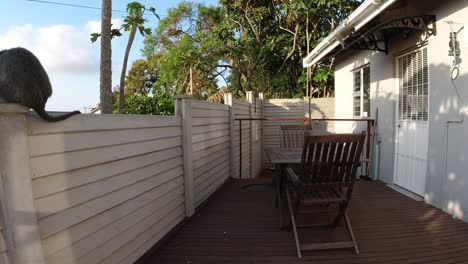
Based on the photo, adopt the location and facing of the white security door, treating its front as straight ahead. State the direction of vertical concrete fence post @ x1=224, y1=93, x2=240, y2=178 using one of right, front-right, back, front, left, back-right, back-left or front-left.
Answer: front-right

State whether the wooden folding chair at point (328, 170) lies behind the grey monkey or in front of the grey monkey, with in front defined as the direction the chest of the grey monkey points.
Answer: behind

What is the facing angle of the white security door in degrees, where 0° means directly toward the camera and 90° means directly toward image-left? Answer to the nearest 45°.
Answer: approximately 45°

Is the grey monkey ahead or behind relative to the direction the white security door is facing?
ahead

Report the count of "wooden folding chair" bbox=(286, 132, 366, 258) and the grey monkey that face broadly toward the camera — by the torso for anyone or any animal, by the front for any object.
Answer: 0

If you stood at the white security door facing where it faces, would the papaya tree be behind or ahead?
ahead

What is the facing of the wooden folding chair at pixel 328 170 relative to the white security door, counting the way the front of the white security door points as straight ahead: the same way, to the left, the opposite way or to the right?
to the right

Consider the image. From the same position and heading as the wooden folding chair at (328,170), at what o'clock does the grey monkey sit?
The grey monkey is roughly at 9 o'clock from the wooden folding chair.

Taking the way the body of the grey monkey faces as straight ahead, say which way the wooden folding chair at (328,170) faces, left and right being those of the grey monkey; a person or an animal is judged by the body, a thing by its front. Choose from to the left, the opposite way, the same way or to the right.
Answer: to the right

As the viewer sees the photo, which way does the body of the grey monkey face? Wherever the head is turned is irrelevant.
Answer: to the viewer's left

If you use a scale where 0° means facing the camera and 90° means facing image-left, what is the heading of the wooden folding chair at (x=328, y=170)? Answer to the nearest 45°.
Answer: approximately 135°
